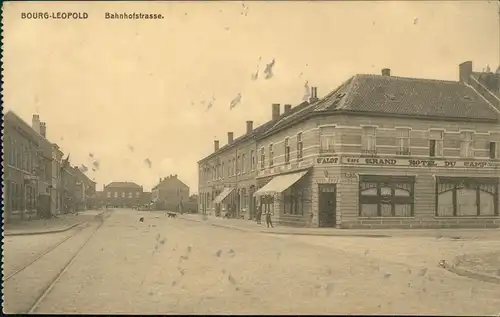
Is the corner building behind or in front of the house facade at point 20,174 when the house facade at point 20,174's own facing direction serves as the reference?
in front

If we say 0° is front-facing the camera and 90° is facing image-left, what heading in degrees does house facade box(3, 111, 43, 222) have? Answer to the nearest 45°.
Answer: approximately 270°
